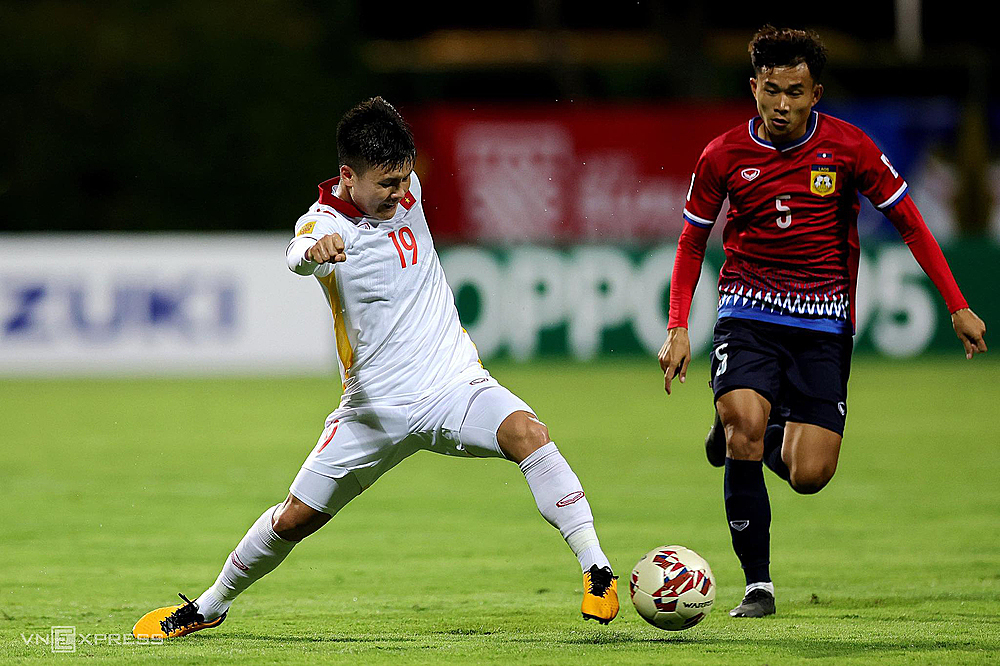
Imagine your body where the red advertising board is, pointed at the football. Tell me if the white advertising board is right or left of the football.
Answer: right

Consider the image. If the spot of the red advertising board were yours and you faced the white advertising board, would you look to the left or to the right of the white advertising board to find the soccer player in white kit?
left

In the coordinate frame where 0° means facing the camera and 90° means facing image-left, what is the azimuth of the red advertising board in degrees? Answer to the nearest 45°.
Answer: approximately 0°

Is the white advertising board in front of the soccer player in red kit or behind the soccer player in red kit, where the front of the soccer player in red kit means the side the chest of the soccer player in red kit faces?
behind

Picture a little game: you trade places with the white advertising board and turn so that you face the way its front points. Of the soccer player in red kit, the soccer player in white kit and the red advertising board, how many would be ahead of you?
2

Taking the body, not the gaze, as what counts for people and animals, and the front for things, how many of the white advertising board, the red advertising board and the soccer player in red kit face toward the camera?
3

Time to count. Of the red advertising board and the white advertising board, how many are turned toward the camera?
2

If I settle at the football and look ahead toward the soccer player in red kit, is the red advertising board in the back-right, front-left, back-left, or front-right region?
front-left

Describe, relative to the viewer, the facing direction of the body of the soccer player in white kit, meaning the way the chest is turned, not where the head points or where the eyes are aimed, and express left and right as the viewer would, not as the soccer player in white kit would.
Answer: facing the viewer and to the right of the viewer

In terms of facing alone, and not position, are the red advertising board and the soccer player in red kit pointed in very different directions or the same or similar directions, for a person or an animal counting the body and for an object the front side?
same or similar directions

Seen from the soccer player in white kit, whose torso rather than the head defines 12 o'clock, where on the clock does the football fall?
The football is roughly at 11 o'clock from the soccer player in white kit.

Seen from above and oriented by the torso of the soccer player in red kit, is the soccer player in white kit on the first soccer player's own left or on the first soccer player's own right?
on the first soccer player's own right

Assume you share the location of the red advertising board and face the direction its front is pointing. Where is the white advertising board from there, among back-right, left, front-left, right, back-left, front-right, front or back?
front-right

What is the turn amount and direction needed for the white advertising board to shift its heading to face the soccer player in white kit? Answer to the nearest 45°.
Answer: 0° — it already faces them

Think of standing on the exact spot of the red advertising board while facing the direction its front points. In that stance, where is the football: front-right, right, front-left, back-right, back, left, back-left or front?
front

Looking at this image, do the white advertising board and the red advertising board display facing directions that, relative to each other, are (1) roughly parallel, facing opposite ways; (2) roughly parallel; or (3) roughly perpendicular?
roughly parallel

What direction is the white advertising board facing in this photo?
toward the camera
